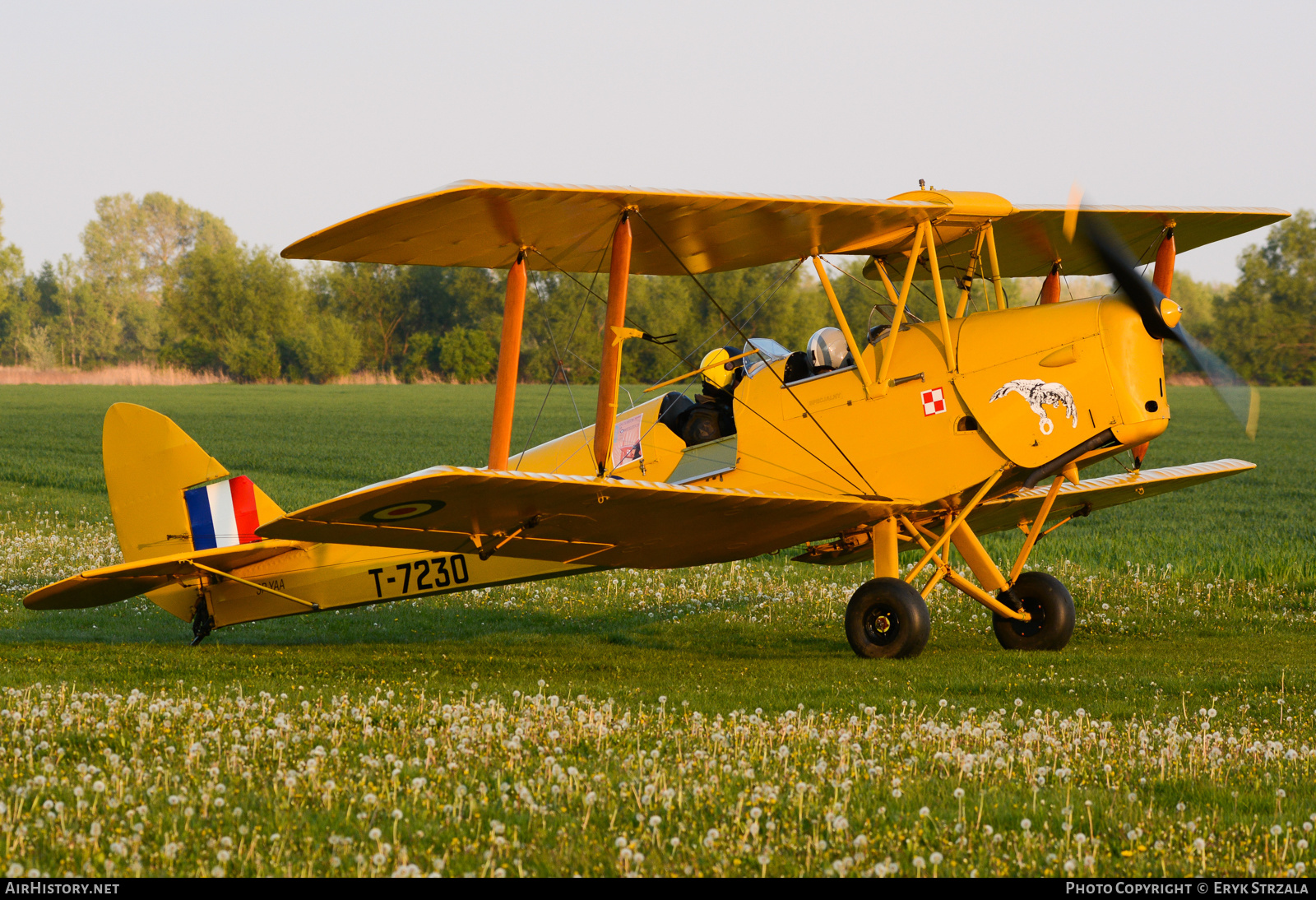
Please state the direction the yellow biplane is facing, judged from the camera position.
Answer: facing the viewer and to the right of the viewer
